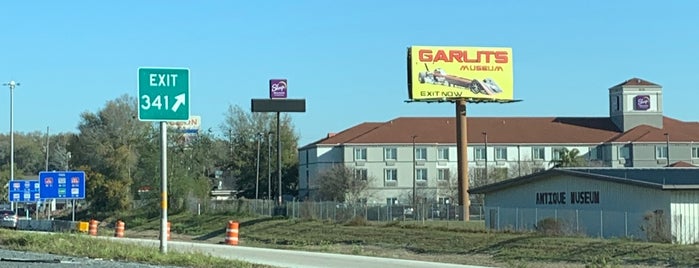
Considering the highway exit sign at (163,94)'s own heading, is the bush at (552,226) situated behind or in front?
behind

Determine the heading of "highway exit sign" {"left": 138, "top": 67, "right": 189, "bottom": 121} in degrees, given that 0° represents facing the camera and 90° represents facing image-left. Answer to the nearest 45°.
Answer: approximately 0°
